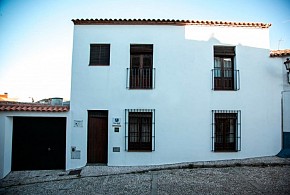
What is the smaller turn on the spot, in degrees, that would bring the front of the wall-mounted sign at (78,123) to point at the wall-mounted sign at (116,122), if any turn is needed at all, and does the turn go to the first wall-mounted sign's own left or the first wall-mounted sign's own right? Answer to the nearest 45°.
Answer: approximately 90° to the first wall-mounted sign's own left

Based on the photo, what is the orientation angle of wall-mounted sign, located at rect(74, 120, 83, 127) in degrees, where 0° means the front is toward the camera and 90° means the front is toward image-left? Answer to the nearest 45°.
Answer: approximately 0°

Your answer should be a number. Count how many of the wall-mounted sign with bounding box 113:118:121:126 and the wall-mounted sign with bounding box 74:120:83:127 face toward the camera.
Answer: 2

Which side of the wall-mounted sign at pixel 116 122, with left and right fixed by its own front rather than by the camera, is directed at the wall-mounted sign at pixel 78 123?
right

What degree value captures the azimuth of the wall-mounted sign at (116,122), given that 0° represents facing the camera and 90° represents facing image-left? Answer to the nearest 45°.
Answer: approximately 0°
